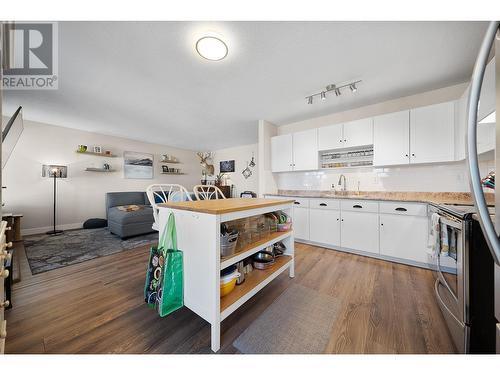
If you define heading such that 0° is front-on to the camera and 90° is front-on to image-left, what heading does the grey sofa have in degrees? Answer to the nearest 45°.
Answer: approximately 315°

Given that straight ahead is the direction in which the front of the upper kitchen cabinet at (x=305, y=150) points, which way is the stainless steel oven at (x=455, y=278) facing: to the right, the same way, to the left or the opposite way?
to the right

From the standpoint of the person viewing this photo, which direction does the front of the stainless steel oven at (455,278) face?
facing to the left of the viewer

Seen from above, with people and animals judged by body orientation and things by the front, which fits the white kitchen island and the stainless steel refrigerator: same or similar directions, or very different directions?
very different directions

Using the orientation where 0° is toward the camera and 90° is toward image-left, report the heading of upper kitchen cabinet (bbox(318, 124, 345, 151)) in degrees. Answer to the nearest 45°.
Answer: approximately 0°

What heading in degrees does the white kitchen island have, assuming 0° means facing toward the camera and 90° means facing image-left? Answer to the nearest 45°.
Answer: approximately 315°

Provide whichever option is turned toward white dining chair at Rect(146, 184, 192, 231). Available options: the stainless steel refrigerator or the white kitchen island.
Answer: the stainless steel refrigerator

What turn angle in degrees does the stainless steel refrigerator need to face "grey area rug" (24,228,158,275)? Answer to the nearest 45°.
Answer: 0° — it already faces it

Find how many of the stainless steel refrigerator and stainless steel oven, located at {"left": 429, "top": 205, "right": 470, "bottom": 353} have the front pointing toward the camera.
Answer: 0
